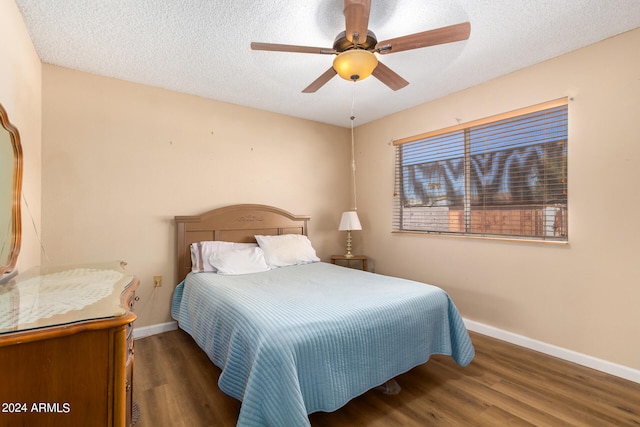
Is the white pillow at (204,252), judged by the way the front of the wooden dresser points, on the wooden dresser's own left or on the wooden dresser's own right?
on the wooden dresser's own left

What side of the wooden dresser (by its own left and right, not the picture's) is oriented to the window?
front

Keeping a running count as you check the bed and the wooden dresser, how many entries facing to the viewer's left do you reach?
0

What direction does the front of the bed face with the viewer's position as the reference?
facing the viewer and to the right of the viewer

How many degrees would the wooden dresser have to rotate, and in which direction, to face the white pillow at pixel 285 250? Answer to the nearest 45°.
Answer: approximately 45° to its left

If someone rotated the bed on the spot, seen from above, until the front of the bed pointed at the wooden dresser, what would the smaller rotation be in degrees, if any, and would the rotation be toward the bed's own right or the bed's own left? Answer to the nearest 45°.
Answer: approximately 90° to the bed's own right

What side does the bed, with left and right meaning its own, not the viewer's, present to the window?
left

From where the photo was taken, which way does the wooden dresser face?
to the viewer's right

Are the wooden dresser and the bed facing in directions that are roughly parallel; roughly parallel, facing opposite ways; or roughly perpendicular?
roughly perpendicular
